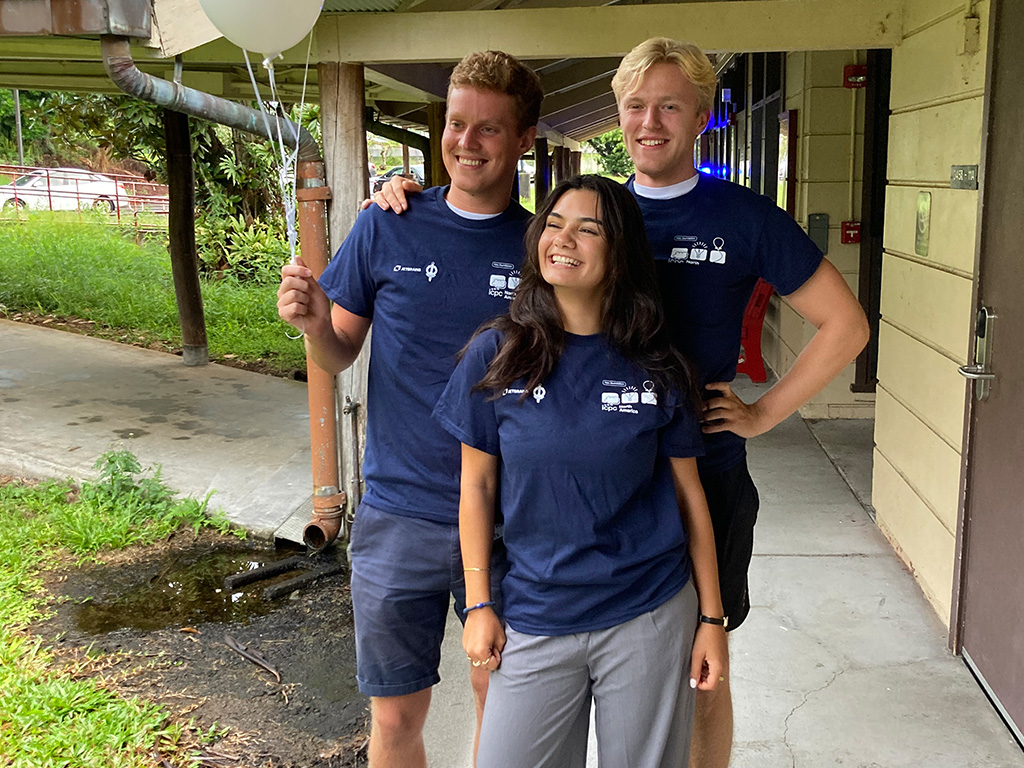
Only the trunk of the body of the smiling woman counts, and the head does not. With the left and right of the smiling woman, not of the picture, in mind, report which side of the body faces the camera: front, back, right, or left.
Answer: front

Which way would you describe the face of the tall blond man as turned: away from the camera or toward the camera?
toward the camera

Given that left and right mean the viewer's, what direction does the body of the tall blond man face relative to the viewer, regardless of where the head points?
facing the viewer

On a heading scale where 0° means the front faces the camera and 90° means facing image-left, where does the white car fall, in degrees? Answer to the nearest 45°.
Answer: approximately 90°

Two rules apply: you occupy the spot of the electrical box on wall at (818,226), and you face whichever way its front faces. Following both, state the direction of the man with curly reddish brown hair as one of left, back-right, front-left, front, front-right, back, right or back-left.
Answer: front

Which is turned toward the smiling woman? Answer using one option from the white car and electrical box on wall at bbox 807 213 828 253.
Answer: the electrical box on wall

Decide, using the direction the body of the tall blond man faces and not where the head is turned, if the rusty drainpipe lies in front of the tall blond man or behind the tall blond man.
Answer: behind

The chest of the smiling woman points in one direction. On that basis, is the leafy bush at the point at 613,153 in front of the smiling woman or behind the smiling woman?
behind

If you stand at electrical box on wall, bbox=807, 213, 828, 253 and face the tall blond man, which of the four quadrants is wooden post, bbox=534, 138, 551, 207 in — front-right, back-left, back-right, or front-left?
back-right
